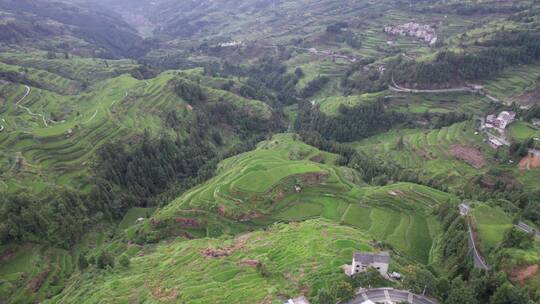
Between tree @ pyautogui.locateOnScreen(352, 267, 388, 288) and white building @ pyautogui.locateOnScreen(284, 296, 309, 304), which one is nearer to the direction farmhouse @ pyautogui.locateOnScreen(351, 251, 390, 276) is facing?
the tree

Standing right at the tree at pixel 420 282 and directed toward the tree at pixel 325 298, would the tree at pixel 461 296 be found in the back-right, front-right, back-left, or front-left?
back-left

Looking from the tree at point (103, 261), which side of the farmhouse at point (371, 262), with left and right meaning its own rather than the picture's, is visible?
right

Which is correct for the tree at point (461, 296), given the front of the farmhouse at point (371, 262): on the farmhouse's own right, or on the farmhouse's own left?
on the farmhouse's own left

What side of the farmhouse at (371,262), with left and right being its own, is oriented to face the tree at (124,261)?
right

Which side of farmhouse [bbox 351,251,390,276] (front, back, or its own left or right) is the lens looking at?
front

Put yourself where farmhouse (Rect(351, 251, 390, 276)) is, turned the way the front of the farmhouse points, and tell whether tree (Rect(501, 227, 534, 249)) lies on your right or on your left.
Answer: on your left

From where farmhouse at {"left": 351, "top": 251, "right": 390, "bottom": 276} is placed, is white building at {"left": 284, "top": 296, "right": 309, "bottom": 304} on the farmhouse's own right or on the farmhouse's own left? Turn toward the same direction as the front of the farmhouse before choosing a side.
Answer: on the farmhouse's own right

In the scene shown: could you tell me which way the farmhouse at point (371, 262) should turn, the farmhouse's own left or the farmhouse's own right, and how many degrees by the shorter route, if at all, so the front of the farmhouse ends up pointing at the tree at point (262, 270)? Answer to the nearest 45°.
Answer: approximately 90° to the farmhouse's own right

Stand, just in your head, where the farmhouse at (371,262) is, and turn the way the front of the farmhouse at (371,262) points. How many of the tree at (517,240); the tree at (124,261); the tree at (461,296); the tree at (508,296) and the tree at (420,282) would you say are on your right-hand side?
1

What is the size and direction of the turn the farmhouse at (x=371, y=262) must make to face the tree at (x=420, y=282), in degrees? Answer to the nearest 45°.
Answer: approximately 90° to its left

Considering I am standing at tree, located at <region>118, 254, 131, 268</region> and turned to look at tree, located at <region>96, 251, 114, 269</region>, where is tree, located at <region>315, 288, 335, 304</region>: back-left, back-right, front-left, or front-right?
back-left

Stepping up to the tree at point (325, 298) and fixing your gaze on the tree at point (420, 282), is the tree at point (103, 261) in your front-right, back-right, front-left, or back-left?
back-left

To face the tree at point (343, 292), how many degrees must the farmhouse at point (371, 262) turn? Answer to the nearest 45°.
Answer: approximately 45° to its right
